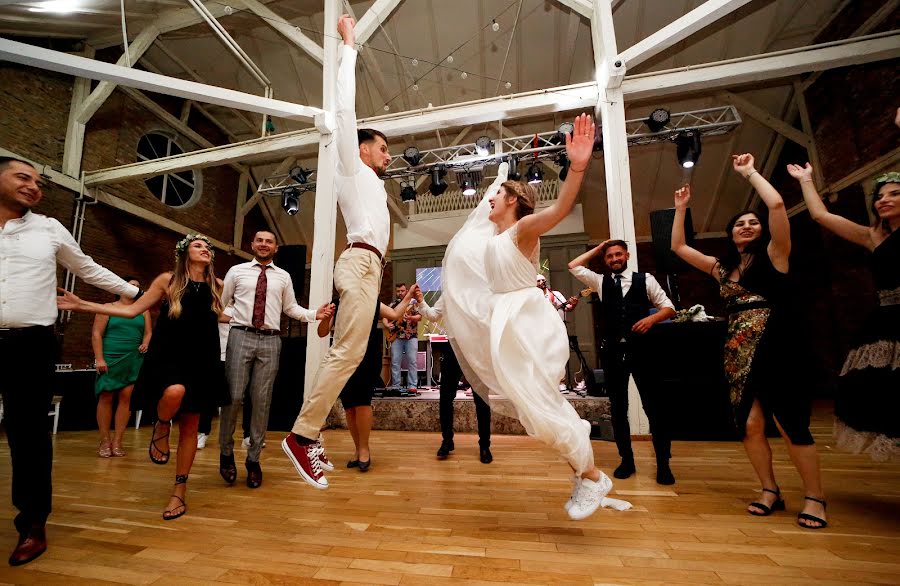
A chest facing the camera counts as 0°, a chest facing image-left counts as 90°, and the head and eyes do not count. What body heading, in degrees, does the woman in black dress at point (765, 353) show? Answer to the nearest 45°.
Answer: approximately 45°

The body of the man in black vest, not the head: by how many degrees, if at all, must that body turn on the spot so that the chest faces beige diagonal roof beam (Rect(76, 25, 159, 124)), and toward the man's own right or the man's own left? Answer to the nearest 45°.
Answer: approximately 90° to the man's own right

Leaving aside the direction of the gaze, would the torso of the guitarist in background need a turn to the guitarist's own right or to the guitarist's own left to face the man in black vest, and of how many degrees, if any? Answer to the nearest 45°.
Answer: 0° — they already face them

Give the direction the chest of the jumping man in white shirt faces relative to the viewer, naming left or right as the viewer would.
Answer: facing to the right of the viewer

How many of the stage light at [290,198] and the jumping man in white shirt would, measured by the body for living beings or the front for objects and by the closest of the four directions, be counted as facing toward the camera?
1

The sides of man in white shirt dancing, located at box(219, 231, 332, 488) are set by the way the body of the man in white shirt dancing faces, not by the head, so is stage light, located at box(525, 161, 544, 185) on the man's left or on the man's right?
on the man's left

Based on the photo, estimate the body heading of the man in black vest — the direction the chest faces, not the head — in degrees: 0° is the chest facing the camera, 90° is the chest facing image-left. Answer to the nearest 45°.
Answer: approximately 0°

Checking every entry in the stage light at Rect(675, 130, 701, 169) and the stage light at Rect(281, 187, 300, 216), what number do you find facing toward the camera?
2

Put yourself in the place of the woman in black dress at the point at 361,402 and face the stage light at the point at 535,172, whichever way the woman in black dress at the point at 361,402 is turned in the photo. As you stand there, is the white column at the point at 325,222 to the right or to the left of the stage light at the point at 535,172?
left

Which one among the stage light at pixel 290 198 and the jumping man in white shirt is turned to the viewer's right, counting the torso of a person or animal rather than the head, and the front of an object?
the jumping man in white shirt
